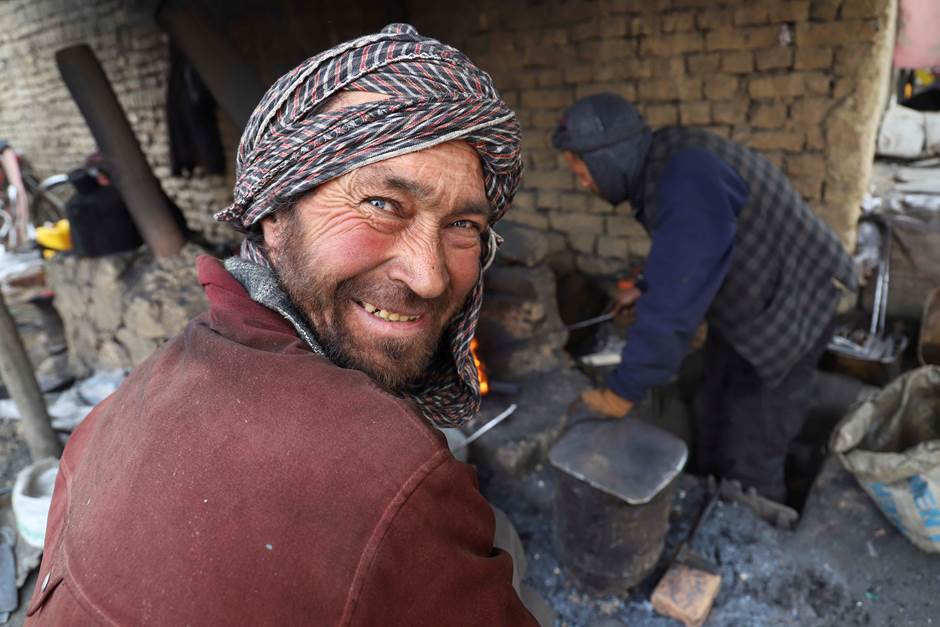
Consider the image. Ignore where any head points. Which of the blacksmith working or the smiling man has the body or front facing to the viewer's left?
the blacksmith working

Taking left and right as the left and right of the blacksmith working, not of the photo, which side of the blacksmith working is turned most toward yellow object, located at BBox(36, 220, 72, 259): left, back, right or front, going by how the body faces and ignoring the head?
front

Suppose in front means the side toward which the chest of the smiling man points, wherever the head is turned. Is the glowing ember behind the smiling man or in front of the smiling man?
in front

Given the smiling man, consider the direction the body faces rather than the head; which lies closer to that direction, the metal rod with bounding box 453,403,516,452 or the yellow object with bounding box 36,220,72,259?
the metal rod

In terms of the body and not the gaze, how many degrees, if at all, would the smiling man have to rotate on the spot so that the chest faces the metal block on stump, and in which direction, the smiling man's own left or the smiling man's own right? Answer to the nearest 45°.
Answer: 0° — they already face it

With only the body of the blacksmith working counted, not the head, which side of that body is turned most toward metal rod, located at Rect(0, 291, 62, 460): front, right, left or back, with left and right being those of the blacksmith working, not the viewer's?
front

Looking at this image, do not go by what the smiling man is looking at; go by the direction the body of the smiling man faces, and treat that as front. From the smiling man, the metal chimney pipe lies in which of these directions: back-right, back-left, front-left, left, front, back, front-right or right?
front-left

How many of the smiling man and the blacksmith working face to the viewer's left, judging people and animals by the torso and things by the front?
1

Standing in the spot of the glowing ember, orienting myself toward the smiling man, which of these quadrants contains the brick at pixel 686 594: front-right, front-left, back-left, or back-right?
front-left

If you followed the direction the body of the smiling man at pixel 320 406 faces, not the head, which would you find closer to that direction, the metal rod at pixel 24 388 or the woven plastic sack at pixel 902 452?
the woven plastic sack

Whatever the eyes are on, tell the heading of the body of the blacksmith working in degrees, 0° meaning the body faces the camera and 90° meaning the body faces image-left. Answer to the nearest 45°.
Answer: approximately 90°

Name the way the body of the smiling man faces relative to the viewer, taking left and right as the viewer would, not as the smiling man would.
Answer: facing away from the viewer and to the right of the viewer

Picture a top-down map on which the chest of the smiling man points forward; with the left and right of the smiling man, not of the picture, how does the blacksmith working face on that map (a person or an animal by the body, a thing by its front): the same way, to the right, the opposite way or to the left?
to the left
